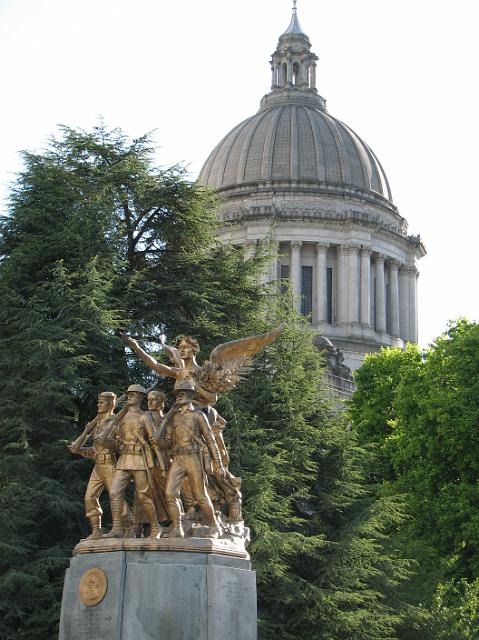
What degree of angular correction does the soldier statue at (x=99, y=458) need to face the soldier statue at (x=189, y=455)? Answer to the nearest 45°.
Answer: approximately 90° to its left

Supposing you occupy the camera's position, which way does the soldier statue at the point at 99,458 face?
facing the viewer and to the left of the viewer

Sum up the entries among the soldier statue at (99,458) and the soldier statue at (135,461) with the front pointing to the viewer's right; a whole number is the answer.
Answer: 0

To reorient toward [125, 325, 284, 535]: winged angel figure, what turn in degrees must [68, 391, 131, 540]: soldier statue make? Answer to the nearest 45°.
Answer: approximately 135° to its left

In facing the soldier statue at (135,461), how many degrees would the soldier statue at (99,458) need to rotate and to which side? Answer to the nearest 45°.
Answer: approximately 90° to its left

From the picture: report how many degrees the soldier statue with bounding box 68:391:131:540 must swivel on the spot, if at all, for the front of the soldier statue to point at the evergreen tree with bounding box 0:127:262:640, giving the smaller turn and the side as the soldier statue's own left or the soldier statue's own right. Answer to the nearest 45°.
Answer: approximately 135° to the soldier statue's own right
